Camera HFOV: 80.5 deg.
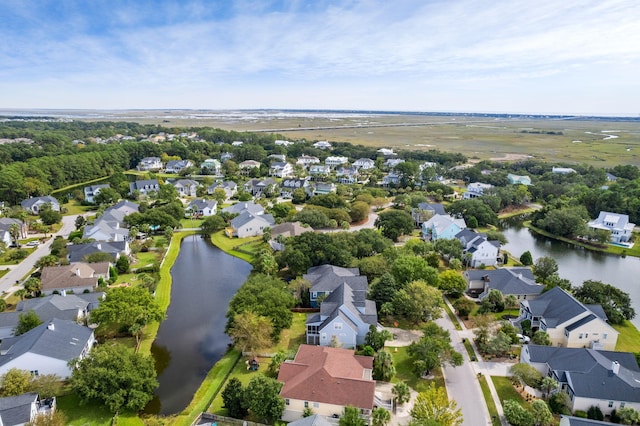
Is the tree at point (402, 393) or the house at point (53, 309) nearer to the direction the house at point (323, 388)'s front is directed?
the tree

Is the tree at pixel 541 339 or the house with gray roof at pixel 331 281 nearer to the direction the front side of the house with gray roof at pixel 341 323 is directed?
the tree

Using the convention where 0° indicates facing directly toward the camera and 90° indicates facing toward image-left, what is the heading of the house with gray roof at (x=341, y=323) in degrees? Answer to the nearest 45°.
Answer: approximately 270°

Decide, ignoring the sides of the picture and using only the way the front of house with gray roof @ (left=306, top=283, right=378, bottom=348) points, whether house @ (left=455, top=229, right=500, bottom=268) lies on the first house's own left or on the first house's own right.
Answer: on the first house's own left

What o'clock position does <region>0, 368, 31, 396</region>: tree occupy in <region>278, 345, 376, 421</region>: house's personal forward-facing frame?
The tree is roughly at 6 o'clock from the house.

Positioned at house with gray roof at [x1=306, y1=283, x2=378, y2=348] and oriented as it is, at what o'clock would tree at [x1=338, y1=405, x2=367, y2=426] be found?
The tree is roughly at 3 o'clock from the house with gray roof.

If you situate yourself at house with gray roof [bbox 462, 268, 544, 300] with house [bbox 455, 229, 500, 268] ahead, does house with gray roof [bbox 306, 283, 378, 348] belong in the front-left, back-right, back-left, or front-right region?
back-left

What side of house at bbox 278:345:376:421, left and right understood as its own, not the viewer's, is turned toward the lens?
right

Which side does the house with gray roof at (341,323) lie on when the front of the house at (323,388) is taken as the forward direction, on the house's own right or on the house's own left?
on the house's own left
